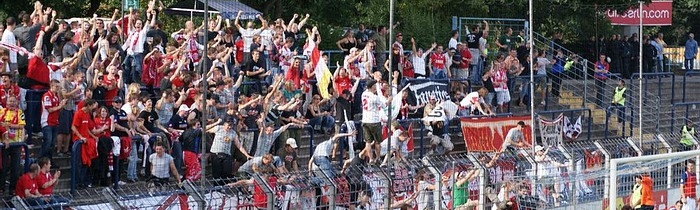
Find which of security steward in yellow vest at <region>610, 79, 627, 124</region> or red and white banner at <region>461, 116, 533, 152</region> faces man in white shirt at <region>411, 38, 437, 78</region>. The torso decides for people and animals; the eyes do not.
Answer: the security steward in yellow vest

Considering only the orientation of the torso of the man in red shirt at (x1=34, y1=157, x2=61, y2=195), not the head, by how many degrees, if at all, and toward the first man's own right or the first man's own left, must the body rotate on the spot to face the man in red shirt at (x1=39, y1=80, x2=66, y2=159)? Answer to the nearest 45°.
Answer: approximately 135° to the first man's own left

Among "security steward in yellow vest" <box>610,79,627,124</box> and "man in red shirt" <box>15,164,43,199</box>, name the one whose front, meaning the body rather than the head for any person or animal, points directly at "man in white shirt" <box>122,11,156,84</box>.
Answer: the security steward in yellow vest

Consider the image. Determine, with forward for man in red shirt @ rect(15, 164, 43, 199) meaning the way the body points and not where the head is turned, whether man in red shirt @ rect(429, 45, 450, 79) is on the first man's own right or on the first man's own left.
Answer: on the first man's own left

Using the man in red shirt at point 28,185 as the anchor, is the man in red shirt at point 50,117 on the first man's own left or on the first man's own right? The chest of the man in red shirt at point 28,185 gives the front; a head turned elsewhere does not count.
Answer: on the first man's own left

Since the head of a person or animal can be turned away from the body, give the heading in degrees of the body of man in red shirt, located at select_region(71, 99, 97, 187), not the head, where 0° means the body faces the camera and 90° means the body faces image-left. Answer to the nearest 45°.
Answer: approximately 315°
